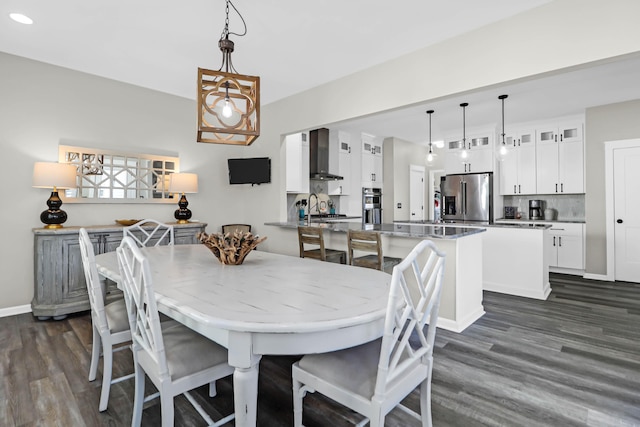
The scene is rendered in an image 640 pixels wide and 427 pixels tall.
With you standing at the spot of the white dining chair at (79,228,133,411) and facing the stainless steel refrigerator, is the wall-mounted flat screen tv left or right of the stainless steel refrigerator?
left

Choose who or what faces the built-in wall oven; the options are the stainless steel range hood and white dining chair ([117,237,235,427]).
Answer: the white dining chair

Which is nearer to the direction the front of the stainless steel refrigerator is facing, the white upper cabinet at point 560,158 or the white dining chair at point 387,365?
the white dining chair

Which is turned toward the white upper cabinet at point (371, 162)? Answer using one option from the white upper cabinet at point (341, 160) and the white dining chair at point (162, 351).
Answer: the white dining chair

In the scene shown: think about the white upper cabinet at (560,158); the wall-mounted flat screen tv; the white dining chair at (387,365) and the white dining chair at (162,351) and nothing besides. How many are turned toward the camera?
2

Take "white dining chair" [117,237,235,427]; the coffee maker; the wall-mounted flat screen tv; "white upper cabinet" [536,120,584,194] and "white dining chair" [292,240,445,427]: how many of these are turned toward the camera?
3

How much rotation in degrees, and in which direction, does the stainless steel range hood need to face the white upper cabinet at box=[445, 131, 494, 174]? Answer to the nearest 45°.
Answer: approximately 45° to its left

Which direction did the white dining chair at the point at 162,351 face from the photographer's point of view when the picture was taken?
facing away from the viewer and to the right of the viewer

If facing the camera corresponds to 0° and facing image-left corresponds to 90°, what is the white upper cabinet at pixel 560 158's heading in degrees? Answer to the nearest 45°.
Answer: approximately 0°

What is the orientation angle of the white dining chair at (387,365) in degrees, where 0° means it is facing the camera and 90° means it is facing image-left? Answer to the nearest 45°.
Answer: approximately 135°

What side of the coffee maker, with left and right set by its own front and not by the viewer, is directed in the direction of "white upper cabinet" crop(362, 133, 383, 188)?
right

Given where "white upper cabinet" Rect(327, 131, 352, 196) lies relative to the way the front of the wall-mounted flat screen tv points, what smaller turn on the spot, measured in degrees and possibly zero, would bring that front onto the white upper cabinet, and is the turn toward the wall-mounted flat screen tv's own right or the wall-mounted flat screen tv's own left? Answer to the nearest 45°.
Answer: approximately 135° to the wall-mounted flat screen tv's own left
